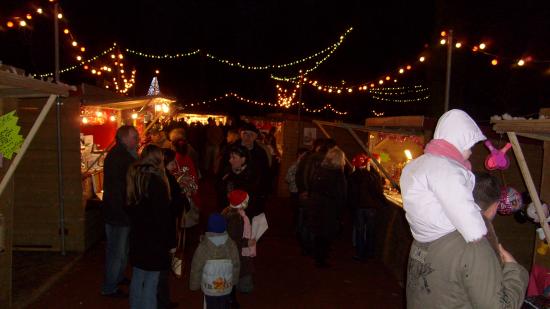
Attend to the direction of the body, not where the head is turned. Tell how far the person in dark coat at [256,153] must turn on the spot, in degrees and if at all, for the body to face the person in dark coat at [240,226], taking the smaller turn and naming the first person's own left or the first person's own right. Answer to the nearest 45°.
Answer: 0° — they already face them

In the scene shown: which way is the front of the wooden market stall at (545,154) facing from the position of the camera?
facing to the left of the viewer

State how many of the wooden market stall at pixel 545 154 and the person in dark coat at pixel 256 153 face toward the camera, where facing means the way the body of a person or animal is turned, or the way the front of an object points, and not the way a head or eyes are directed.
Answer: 1

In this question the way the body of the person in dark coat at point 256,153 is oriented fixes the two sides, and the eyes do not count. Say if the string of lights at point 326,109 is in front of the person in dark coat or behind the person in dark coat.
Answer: behind

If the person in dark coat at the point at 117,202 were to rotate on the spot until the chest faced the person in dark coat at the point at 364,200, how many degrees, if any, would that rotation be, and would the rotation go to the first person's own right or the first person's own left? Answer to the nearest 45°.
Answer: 0° — they already face them

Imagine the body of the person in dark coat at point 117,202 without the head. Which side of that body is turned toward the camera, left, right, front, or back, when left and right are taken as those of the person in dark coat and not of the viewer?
right

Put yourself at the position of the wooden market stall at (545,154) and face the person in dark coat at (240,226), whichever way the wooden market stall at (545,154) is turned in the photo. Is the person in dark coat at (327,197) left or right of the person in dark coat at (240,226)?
right

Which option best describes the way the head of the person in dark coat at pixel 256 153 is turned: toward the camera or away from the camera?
toward the camera

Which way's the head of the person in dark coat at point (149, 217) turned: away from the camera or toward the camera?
away from the camera

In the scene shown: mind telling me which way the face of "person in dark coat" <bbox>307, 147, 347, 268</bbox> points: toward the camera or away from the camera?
away from the camera

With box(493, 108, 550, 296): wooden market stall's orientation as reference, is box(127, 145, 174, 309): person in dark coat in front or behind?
in front

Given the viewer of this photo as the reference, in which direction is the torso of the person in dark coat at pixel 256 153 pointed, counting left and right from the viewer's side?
facing the viewer

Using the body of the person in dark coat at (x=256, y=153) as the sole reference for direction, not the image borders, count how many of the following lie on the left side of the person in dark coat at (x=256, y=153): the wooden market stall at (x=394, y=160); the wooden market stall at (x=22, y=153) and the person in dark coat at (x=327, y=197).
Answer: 2
